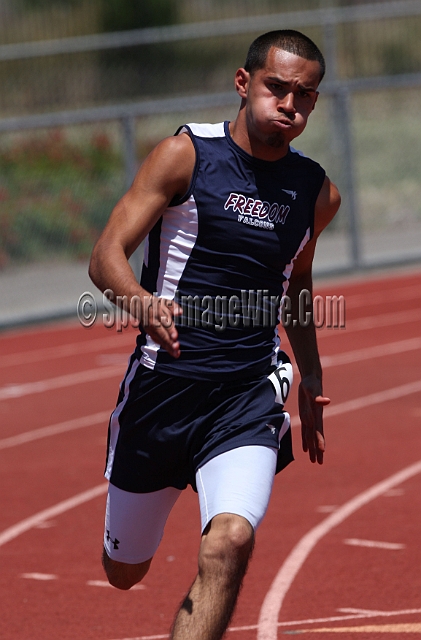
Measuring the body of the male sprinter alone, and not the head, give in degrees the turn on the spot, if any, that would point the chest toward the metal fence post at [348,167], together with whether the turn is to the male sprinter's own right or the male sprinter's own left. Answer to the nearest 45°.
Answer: approximately 135° to the male sprinter's own left

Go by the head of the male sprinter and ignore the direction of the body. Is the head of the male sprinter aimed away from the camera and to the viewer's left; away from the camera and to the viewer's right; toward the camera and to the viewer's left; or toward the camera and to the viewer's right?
toward the camera and to the viewer's right

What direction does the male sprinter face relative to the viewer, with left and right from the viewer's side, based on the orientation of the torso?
facing the viewer and to the right of the viewer
